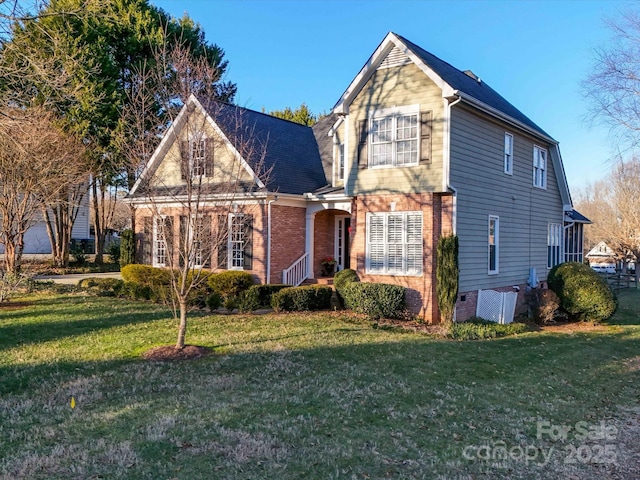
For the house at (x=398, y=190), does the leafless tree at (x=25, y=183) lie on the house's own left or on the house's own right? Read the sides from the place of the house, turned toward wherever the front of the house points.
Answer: on the house's own right

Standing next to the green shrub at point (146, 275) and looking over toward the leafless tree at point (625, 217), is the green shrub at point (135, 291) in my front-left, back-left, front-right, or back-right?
back-right

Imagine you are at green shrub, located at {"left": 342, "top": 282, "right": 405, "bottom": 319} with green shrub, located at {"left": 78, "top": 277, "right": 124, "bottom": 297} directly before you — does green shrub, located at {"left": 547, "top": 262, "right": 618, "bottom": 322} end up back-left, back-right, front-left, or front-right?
back-right

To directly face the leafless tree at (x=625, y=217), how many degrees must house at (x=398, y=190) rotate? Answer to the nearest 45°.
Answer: approximately 180°

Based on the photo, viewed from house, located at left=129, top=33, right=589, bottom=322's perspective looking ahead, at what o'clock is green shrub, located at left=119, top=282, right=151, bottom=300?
The green shrub is roughly at 2 o'clock from the house.

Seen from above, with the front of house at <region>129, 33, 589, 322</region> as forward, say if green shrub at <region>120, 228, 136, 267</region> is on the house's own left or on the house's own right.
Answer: on the house's own right

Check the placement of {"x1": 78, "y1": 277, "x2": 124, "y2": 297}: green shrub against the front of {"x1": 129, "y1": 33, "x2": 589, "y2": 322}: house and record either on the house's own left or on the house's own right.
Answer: on the house's own right

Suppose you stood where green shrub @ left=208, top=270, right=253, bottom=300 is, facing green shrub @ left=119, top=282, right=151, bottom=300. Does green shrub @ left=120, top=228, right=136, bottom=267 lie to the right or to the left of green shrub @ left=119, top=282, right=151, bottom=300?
right

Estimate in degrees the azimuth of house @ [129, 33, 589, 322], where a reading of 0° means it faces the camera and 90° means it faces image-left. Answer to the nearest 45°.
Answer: approximately 45°
